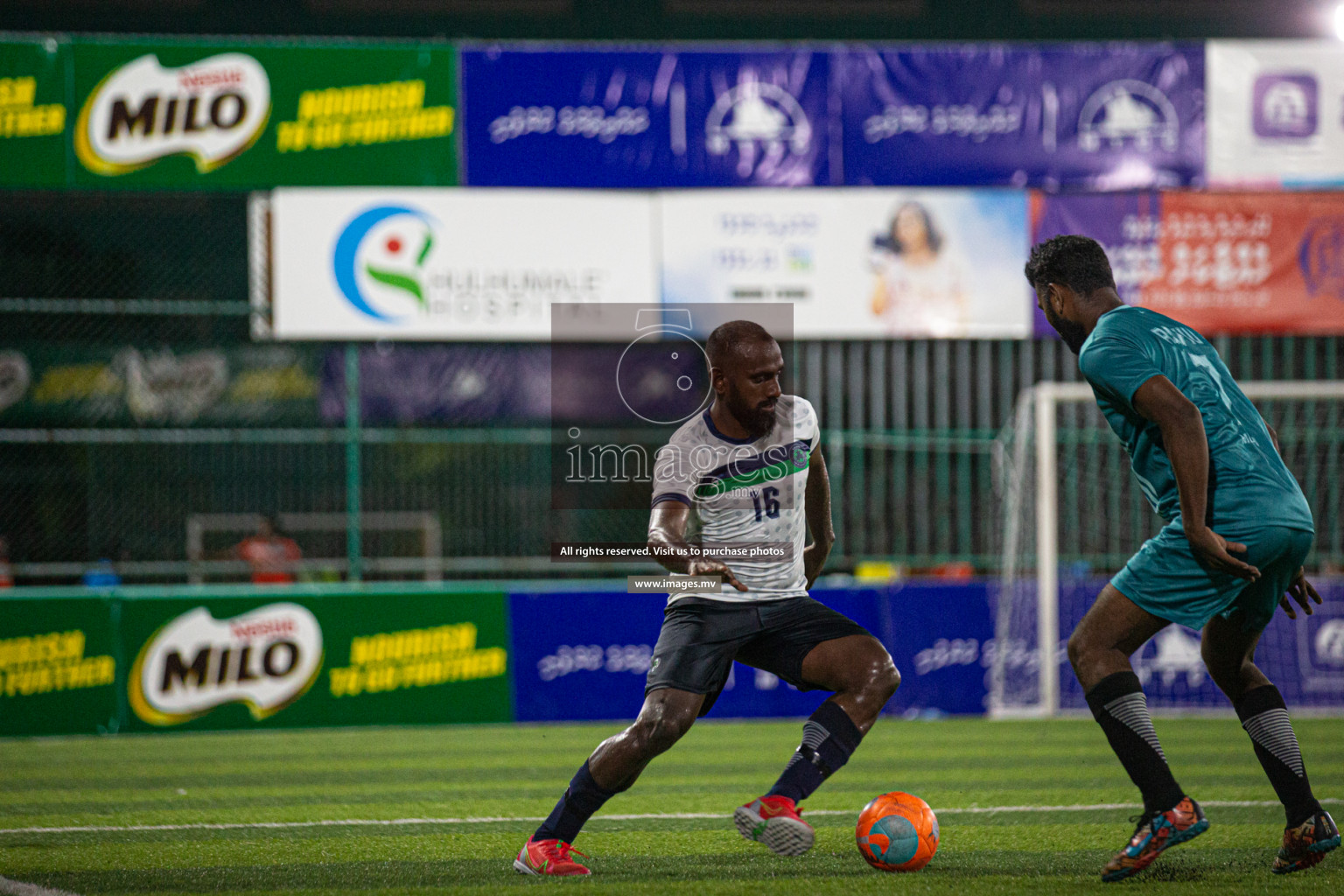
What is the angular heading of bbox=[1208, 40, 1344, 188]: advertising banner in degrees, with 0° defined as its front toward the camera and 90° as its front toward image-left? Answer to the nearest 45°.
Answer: approximately 0°

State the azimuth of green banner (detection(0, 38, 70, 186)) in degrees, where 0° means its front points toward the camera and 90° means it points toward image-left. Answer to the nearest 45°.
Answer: approximately 0°

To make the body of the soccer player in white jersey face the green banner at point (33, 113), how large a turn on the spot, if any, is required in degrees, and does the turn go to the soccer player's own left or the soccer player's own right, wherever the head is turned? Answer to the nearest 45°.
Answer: approximately 180°

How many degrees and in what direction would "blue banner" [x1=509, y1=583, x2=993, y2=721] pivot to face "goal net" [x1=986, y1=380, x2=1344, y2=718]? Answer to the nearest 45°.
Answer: approximately 90° to its left

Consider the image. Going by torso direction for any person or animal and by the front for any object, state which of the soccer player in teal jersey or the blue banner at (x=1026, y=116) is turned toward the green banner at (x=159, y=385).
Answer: the soccer player in teal jersey

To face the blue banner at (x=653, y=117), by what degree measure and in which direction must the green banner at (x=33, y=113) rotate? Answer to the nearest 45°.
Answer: approximately 90° to its left

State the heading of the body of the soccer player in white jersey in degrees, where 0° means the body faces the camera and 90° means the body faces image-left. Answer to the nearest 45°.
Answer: approximately 315°

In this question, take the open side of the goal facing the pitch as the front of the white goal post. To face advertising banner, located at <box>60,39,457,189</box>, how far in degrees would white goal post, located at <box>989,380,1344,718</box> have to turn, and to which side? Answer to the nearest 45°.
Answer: approximately 90° to its right

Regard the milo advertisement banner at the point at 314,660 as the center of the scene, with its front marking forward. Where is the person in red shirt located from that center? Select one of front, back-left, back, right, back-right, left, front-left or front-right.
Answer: back

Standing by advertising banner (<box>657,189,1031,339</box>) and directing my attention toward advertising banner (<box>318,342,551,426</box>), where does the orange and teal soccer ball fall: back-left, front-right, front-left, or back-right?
back-left

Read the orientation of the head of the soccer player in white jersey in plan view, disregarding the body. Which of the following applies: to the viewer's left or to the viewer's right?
to the viewer's right
